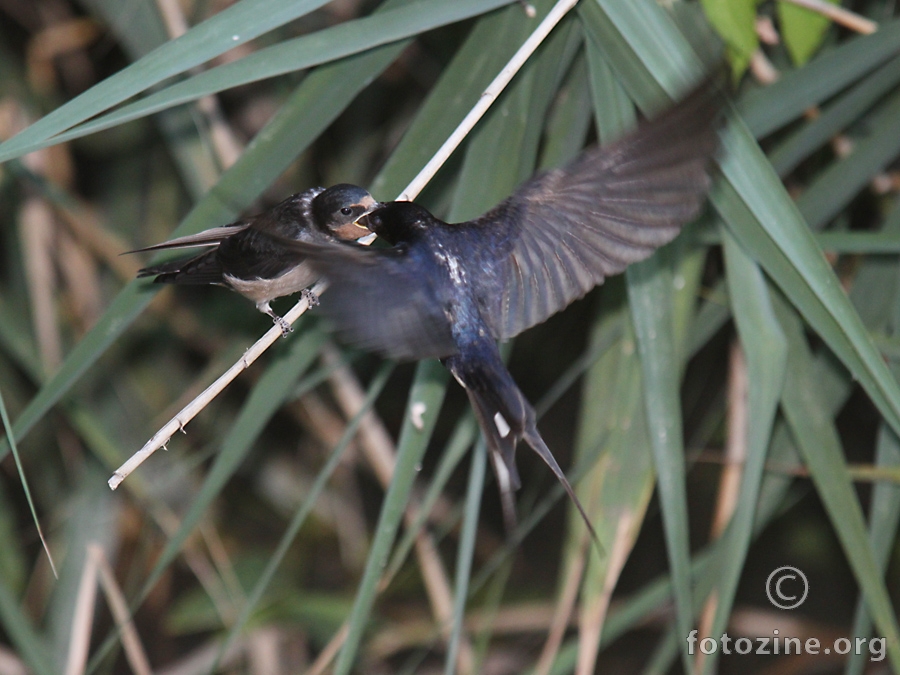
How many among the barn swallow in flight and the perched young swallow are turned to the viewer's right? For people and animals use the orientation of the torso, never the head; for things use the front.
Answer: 1

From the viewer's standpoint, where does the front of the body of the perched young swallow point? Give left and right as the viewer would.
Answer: facing to the right of the viewer

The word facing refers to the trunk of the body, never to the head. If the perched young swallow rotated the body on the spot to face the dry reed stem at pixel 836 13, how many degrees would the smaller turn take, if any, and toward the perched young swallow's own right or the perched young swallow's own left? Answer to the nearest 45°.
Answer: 0° — it already faces it

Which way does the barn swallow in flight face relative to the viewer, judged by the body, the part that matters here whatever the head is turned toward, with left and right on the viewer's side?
facing away from the viewer and to the left of the viewer
